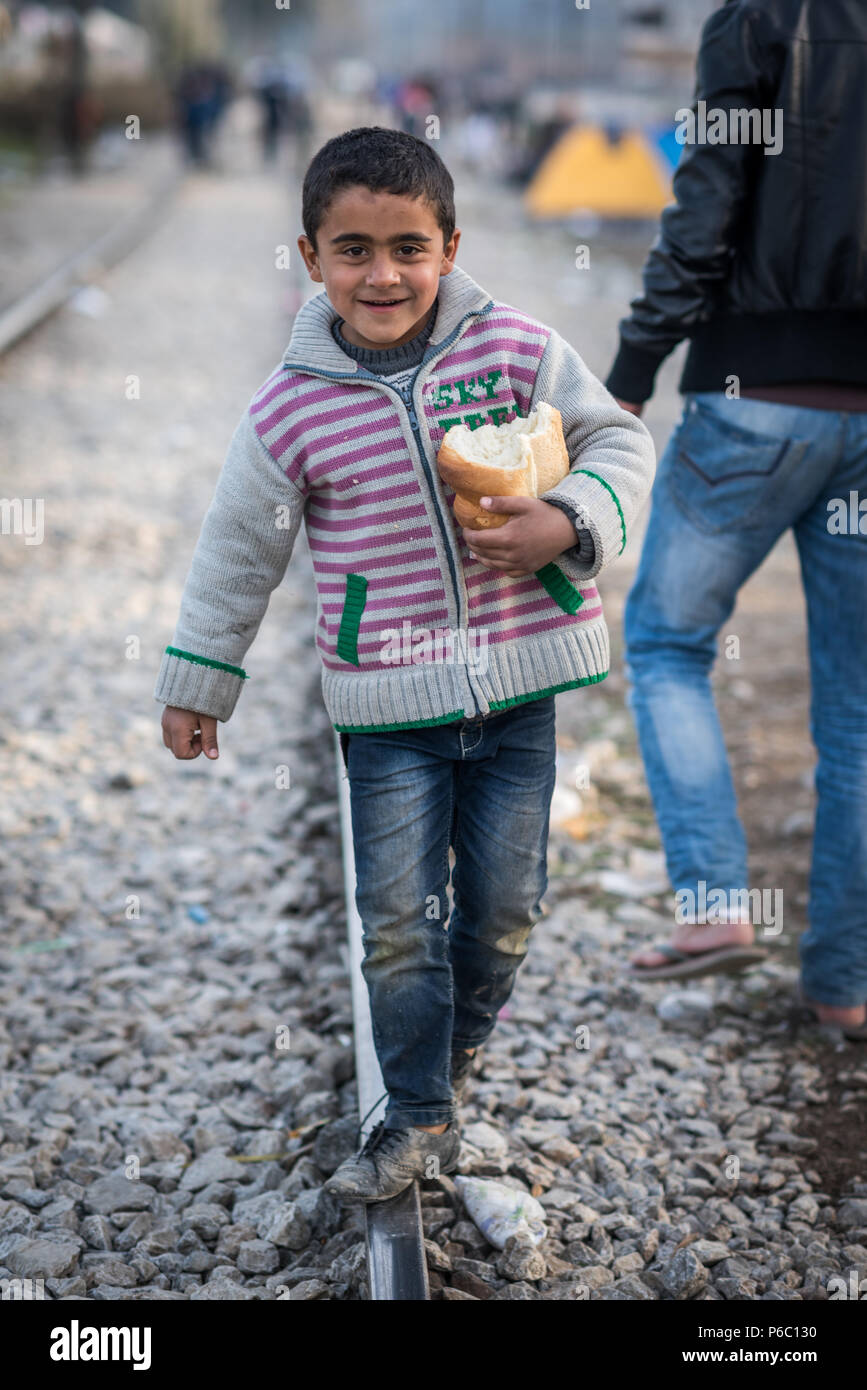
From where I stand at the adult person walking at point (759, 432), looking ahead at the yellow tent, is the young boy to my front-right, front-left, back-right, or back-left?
back-left

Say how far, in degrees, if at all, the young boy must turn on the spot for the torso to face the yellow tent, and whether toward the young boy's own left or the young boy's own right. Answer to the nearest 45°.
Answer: approximately 180°

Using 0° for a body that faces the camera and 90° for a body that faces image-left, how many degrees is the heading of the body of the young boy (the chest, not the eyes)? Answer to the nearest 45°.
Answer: approximately 0°
